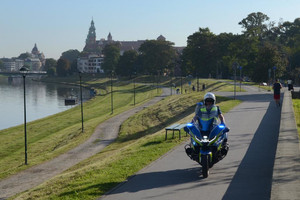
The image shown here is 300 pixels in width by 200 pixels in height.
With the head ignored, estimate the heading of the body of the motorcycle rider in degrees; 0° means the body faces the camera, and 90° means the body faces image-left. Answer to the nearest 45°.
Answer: approximately 0°

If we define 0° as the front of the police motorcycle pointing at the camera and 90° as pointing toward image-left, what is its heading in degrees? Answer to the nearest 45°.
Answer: approximately 0°
